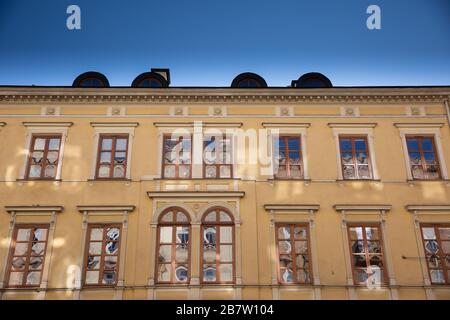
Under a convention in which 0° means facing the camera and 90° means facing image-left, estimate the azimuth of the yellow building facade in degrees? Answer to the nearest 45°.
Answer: approximately 0°
